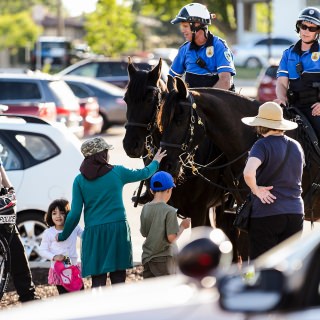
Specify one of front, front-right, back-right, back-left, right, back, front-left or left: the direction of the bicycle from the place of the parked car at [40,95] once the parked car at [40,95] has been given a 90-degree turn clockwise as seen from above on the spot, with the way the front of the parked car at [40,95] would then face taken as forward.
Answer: back-right

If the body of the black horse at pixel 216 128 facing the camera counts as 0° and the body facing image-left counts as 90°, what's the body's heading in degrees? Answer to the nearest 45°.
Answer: approximately 45°

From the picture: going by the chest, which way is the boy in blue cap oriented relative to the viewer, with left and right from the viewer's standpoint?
facing away from the viewer and to the right of the viewer

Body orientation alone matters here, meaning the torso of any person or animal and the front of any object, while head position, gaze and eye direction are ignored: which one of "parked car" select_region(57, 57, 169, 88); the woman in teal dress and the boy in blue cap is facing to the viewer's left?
the parked car

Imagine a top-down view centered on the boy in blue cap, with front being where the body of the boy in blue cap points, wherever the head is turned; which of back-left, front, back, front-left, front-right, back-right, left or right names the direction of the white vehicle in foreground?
back-right

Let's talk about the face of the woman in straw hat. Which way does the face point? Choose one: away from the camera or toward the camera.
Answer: away from the camera

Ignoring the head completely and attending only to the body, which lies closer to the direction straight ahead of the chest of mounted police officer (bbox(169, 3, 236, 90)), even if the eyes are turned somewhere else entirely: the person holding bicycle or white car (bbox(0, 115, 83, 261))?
the person holding bicycle

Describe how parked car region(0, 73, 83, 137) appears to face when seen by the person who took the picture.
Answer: facing away from the viewer and to the left of the viewer

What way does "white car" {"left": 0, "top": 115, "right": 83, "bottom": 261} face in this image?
to the viewer's left
